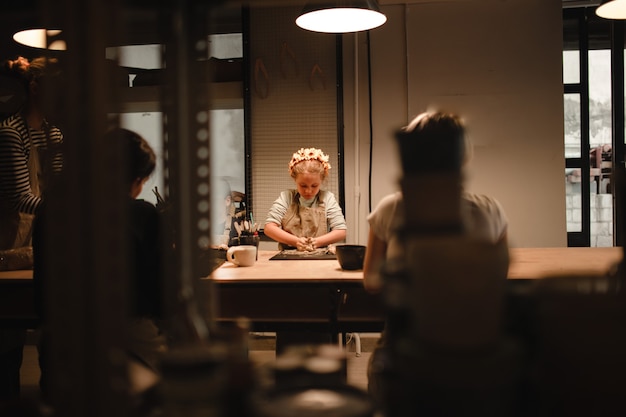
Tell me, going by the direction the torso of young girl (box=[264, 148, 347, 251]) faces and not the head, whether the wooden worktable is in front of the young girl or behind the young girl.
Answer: in front

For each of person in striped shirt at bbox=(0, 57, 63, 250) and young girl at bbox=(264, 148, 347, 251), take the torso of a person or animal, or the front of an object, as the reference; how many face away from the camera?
0

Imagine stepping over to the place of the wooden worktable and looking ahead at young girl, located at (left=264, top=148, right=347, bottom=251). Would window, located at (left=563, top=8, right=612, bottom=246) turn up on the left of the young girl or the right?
right

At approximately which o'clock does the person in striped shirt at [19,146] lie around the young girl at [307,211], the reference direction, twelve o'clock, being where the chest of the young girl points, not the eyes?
The person in striped shirt is roughly at 3 o'clock from the young girl.

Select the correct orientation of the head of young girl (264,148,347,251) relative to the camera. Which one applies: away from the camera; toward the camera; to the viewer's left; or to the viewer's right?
toward the camera

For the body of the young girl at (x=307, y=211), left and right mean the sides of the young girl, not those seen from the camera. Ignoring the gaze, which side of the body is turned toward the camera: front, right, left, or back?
front

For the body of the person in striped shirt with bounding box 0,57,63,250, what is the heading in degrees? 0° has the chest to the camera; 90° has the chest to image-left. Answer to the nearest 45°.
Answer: approximately 315°

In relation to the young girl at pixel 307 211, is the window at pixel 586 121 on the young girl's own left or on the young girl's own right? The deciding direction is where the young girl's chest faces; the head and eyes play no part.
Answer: on the young girl's own left

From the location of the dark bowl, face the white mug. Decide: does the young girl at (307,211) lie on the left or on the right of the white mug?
right

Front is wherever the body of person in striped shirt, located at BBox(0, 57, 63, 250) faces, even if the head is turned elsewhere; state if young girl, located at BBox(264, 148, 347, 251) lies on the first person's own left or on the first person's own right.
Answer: on the first person's own left

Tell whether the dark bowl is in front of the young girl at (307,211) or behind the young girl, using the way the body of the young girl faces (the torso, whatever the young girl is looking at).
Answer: in front

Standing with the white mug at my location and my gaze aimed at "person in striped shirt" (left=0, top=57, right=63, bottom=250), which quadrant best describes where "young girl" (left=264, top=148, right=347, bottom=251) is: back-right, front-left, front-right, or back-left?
back-right
